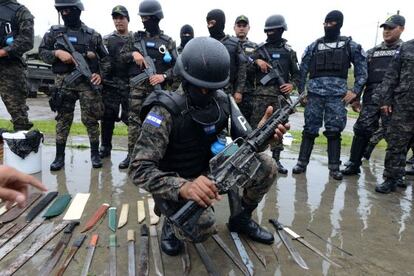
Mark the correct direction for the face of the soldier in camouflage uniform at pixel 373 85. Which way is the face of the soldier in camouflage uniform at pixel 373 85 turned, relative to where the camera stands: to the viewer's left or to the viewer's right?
to the viewer's left

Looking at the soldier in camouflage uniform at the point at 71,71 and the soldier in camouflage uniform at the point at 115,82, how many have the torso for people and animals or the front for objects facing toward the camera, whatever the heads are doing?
2

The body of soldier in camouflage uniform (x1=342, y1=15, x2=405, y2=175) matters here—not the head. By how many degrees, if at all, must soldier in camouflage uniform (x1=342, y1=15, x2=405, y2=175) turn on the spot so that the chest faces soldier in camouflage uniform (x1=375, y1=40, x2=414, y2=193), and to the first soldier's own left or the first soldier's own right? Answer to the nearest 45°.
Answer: approximately 45° to the first soldier's own left

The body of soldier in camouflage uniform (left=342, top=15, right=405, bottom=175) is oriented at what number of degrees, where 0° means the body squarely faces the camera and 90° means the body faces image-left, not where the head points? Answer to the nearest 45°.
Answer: approximately 45°

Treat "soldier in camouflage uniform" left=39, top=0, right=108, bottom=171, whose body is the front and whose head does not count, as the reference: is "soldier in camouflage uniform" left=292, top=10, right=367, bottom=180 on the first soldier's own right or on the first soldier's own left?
on the first soldier's own left

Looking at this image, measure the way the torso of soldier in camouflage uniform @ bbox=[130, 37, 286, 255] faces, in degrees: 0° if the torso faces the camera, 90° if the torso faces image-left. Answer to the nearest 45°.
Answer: approximately 315°

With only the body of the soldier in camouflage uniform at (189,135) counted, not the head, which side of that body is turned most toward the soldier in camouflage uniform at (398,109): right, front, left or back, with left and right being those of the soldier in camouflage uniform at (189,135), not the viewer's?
left

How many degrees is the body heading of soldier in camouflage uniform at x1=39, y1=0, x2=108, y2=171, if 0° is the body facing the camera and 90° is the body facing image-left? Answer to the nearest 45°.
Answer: approximately 0°

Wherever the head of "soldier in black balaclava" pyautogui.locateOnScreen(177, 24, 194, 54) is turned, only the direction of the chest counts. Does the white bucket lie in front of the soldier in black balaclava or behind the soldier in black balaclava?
in front

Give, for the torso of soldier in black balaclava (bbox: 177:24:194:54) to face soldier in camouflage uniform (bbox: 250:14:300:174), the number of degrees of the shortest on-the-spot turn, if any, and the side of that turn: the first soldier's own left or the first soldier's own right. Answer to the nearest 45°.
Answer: approximately 45° to the first soldier's own left

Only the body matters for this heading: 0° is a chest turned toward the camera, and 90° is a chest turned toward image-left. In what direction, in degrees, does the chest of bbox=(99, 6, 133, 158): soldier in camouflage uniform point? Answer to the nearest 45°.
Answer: approximately 0°
